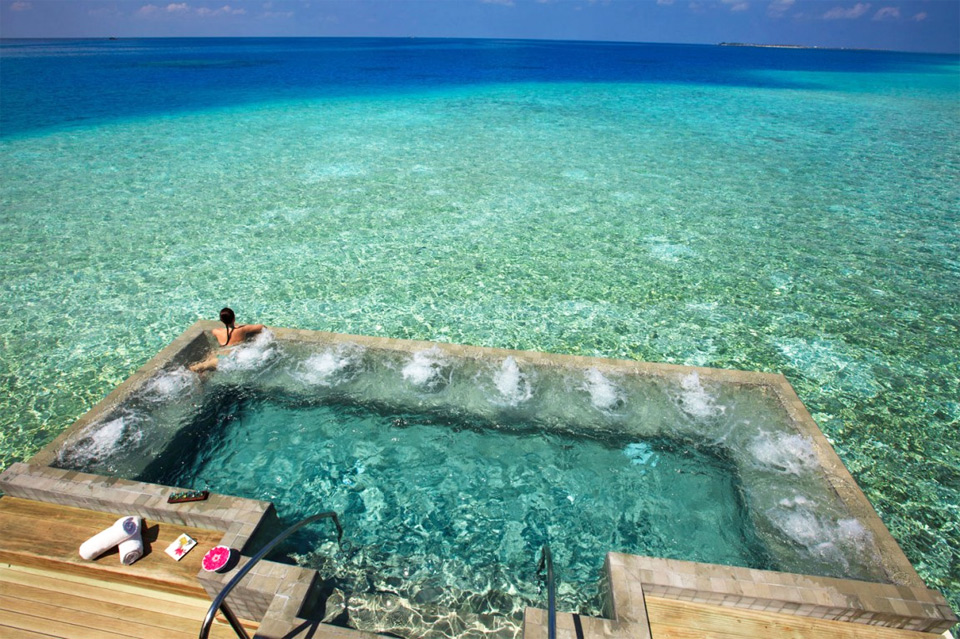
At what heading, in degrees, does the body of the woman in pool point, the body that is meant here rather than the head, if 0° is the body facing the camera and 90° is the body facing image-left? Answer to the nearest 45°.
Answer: approximately 180°

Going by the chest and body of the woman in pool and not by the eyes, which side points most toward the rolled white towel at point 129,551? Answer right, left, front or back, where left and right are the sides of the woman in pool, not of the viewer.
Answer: back

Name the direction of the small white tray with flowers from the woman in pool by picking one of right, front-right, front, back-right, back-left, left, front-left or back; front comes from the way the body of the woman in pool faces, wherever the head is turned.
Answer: back

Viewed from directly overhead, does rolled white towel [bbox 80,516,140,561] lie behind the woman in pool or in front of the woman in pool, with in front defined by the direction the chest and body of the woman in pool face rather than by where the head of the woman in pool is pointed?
behind

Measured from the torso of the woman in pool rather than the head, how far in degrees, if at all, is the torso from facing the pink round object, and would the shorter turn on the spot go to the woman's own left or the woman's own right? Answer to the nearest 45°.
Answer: approximately 180°

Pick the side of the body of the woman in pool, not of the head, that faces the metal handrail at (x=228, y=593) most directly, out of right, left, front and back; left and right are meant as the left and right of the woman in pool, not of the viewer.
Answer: back

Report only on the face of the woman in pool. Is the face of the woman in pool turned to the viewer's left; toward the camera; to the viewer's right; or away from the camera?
away from the camera
